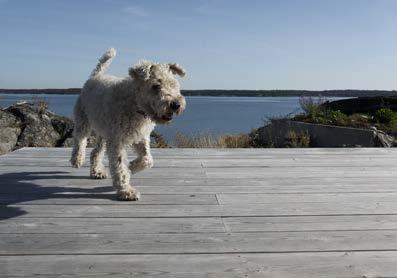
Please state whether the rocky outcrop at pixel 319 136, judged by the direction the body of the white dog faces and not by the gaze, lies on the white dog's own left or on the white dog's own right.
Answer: on the white dog's own left

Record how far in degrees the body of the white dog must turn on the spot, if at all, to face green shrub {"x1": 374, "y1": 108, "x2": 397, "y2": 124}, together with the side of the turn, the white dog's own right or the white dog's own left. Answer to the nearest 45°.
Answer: approximately 90° to the white dog's own left

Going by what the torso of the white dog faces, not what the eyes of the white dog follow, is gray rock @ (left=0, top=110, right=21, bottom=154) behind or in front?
behind

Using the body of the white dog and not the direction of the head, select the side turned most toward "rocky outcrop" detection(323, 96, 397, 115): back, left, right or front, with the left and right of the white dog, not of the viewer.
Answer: left

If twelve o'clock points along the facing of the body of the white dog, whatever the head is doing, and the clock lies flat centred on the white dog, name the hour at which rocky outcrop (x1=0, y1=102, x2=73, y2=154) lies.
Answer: The rocky outcrop is roughly at 7 o'clock from the white dog.

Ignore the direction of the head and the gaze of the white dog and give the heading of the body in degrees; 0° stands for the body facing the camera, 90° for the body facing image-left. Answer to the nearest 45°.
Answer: approximately 315°
